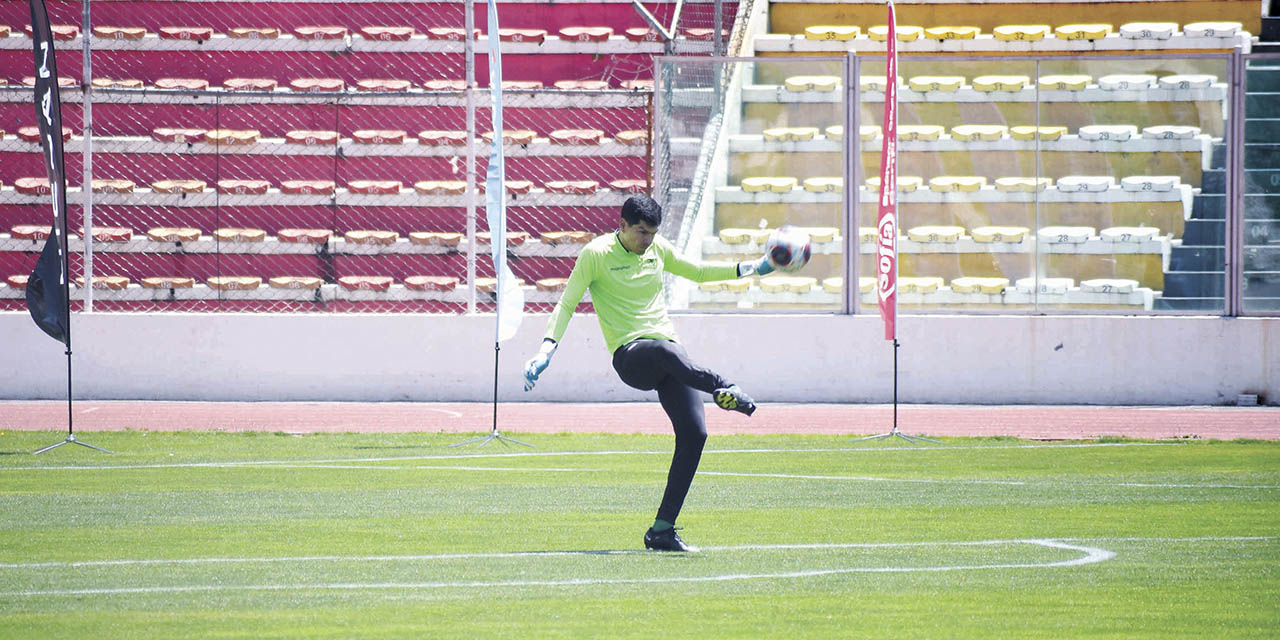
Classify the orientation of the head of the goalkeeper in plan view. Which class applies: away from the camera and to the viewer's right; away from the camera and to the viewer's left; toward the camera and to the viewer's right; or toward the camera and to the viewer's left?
toward the camera and to the viewer's right

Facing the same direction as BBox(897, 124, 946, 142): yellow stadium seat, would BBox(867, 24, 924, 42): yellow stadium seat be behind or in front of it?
behind

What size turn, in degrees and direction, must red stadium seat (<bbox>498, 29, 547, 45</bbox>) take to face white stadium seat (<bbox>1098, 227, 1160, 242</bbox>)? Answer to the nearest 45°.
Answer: approximately 45° to its left

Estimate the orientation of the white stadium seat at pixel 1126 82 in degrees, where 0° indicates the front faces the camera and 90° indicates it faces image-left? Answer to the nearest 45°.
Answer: approximately 0°

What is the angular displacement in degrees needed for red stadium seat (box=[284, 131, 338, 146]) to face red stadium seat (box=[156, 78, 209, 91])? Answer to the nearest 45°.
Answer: approximately 135° to its right

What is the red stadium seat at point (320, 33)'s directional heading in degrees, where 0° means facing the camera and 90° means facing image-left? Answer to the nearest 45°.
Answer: approximately 0°

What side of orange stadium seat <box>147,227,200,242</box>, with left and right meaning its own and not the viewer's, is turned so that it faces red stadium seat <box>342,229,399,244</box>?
left

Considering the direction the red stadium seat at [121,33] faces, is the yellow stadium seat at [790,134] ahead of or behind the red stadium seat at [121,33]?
ahead

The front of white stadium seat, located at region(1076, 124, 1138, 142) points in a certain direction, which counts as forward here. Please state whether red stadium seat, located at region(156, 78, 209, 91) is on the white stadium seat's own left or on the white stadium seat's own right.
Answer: on the white stadium seat's own right

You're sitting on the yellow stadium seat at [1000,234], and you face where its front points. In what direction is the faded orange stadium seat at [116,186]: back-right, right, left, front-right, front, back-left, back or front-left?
right
